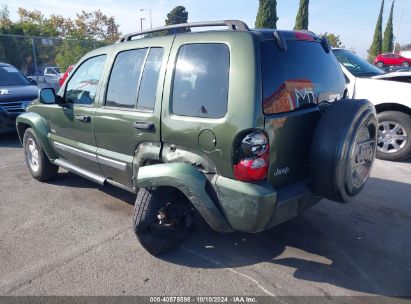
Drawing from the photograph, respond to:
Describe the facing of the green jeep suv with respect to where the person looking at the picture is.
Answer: facing away from the viewer and to the left of the viewer

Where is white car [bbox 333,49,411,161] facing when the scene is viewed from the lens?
facing the viewer and to the right of the viewer

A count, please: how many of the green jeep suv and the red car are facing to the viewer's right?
1

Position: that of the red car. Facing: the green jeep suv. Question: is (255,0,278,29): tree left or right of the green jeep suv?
right

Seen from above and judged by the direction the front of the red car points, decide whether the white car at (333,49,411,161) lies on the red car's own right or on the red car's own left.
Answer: on the red car's own right

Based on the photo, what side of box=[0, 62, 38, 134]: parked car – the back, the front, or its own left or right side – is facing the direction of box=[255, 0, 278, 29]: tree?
left

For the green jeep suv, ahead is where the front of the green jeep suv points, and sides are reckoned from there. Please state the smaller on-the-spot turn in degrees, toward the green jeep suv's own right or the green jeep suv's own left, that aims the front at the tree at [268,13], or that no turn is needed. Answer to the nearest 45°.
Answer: approximately 45° to the green jeep suv's own right

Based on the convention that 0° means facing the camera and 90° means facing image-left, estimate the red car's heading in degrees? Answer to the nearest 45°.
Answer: approximately 270°

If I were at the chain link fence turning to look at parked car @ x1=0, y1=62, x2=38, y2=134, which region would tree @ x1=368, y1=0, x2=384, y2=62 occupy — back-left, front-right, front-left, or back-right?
back-left

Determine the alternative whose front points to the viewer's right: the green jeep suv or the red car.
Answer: the red car

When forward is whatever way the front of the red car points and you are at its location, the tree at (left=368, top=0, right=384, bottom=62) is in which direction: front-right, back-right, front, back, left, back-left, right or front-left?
left
